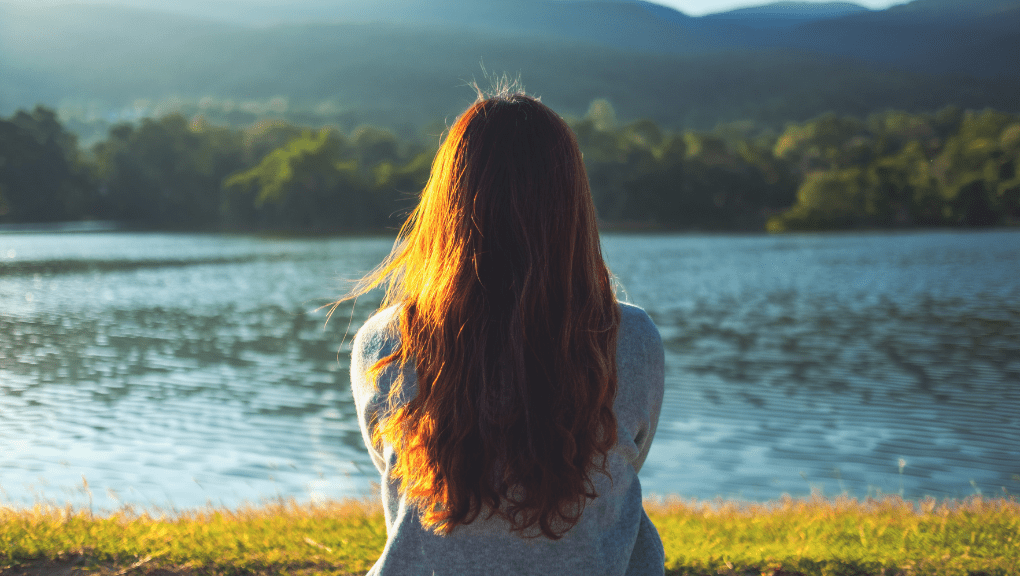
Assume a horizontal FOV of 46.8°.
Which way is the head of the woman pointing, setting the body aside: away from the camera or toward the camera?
away from the camera

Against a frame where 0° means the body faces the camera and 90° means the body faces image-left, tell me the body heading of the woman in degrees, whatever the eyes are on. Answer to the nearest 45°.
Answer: approximately 180°

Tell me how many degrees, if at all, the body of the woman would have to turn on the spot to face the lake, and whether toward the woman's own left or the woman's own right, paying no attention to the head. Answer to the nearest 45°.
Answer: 0° — they already face it
